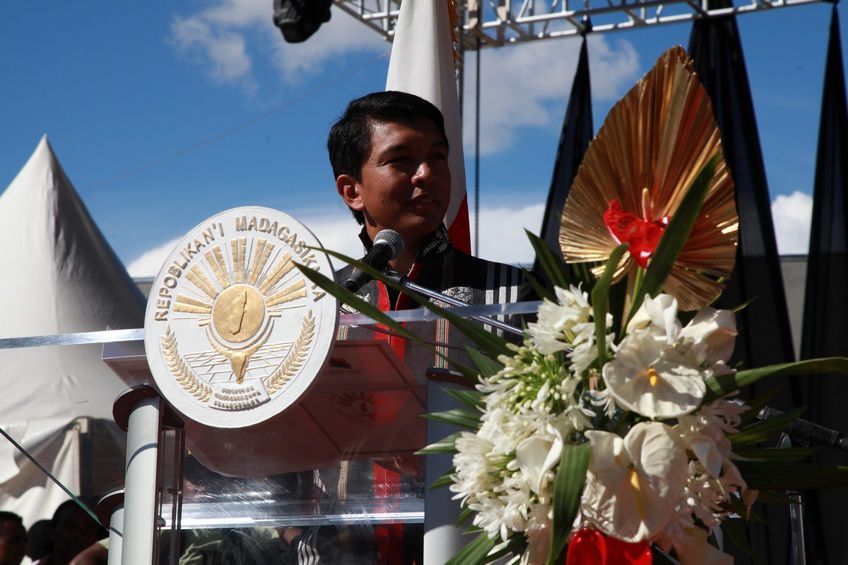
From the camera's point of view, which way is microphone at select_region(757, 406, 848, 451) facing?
to the viewer's left

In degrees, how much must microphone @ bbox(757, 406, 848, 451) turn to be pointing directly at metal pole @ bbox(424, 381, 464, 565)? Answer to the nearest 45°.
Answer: approximately 45° to its left

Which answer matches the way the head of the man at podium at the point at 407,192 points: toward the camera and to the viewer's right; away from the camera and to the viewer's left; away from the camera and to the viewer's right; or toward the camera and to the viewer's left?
toward the camera and to the viewer's right

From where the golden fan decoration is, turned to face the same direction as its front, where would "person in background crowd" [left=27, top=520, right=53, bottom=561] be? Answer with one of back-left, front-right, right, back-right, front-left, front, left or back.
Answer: back-right

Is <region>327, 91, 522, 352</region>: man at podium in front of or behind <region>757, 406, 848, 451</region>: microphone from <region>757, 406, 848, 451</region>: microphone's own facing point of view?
in front

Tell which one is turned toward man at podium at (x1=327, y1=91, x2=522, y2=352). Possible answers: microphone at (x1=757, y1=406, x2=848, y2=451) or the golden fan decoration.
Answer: the microphone

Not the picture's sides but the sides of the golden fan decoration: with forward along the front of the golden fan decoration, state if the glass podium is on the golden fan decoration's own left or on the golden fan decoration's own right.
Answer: on the golden fan decoration's own right

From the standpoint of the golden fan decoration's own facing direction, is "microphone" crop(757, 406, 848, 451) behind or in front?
behind

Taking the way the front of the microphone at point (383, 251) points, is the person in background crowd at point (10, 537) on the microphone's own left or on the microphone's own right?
on the microphone's own left

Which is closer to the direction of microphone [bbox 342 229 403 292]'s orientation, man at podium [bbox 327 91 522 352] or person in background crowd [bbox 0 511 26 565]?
the man at podium

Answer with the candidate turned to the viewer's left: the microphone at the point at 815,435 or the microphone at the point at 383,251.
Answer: the microphone at the point at 815,435

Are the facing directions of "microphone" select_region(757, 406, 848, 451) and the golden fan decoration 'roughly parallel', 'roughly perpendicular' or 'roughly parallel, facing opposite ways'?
roughly perpendicular

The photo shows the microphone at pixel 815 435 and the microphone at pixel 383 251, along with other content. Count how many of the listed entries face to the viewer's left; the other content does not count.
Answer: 1
